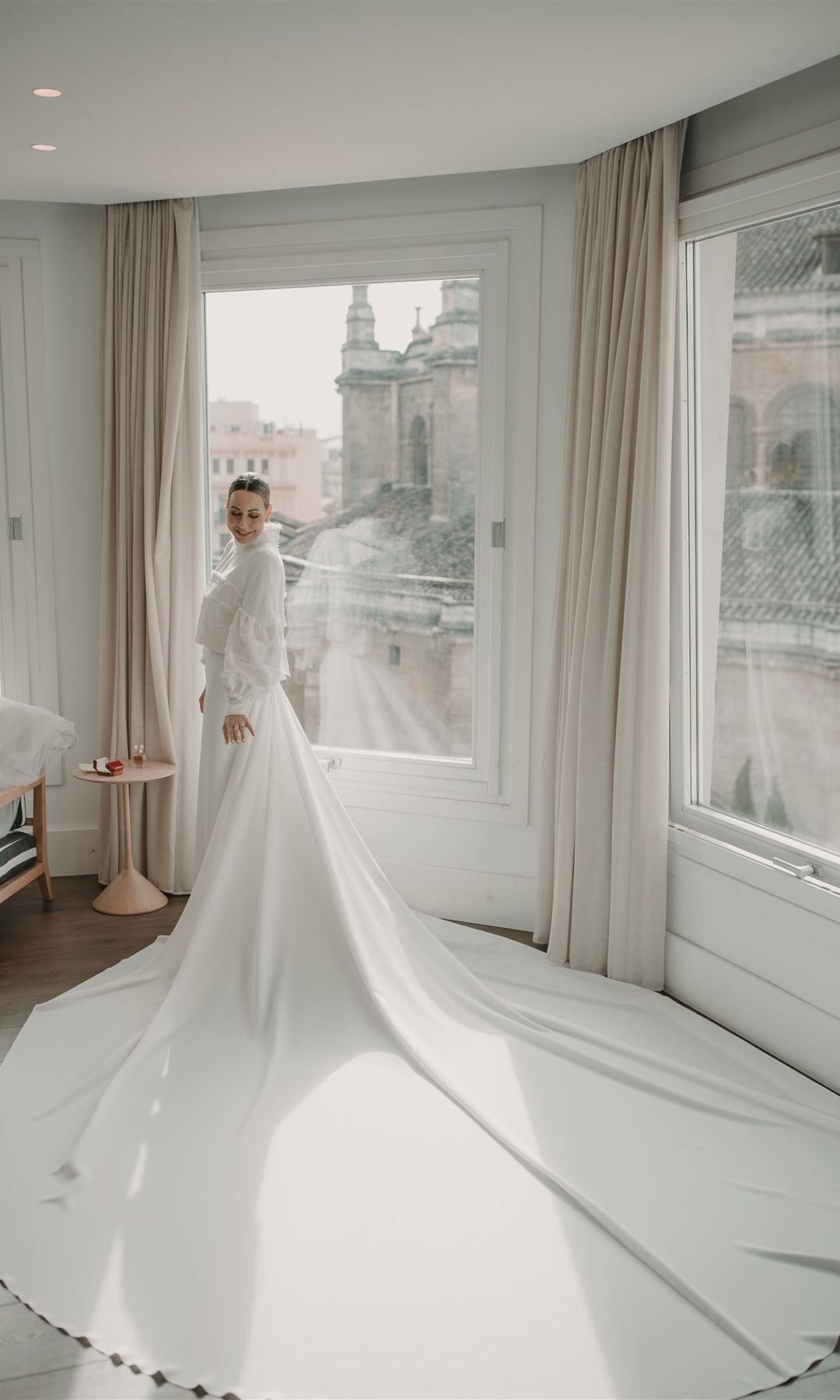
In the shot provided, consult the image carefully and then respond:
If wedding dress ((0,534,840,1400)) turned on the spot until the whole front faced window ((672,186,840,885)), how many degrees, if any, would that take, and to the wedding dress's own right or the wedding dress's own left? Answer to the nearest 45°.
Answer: approximately 135° to the wedding dress's own right

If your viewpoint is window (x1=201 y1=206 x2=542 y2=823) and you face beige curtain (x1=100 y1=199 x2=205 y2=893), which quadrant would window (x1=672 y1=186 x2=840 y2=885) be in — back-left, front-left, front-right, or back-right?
back-left
